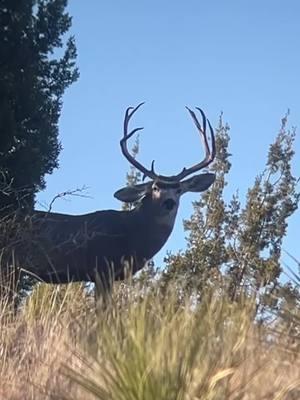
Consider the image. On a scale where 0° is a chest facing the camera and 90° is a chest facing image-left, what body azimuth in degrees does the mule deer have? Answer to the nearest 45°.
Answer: approximately 270°
